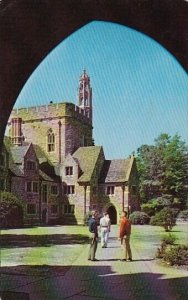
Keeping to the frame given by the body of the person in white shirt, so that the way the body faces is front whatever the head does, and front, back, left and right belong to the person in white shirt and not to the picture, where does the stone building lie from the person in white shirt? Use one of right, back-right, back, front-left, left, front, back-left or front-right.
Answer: back

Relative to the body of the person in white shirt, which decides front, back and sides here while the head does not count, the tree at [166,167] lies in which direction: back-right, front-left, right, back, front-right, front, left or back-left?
back

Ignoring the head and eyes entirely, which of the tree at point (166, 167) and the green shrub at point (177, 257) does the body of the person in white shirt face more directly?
the green shrub

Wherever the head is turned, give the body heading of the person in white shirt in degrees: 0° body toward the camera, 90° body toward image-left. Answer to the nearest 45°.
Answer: approximately 0°

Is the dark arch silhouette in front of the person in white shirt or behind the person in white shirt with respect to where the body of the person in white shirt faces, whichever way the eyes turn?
in front
